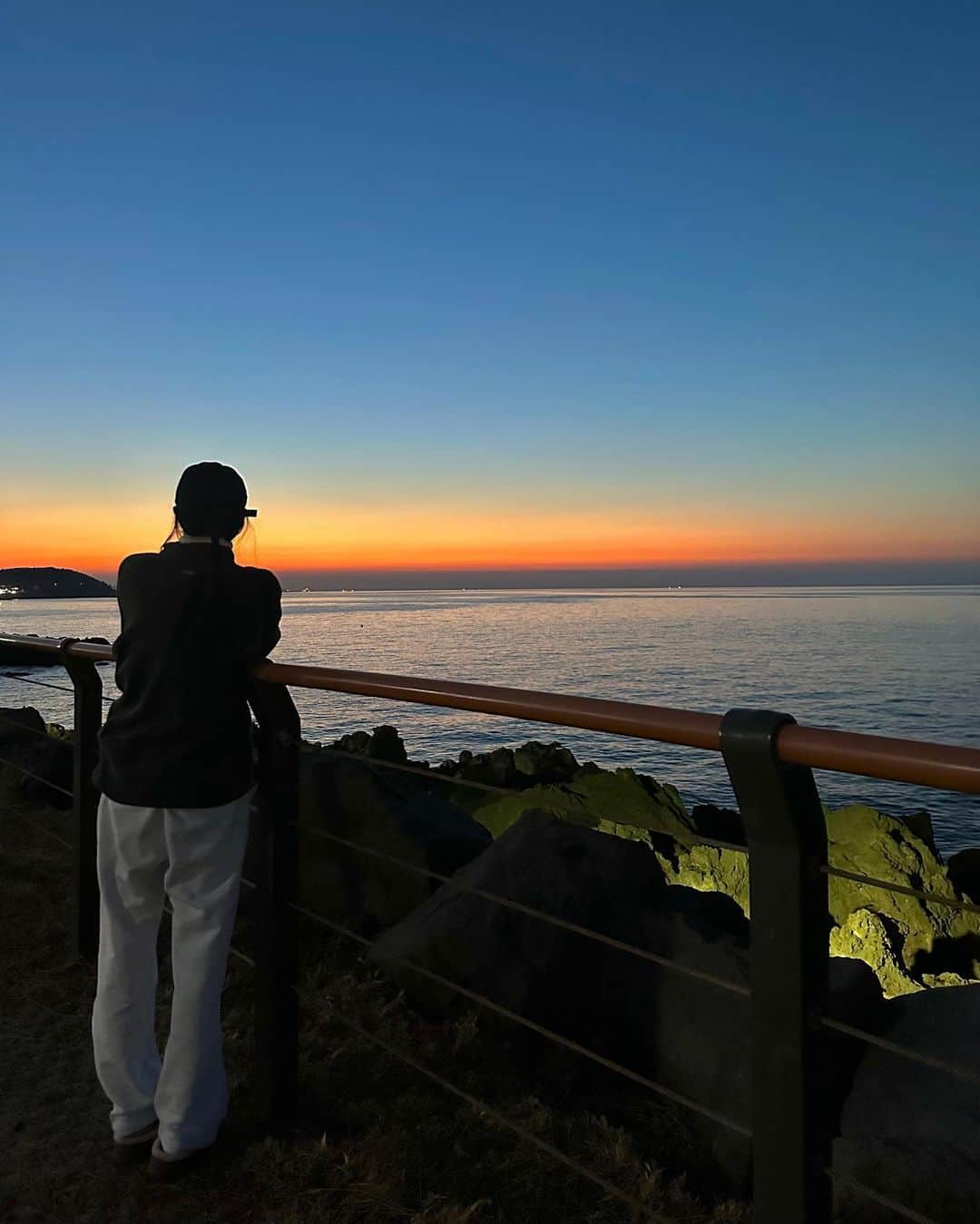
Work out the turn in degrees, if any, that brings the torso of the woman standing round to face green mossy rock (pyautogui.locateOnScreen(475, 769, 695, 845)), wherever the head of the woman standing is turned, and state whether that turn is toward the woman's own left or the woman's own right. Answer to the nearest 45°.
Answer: approximately 45° to the woman's own right

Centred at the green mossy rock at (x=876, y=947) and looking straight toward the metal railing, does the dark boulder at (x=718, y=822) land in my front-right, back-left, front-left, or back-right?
back-right

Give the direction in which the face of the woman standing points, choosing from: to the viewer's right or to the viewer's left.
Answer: to the viewer's right

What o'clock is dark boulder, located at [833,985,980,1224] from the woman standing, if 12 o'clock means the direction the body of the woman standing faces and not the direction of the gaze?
The dark boulder is roughly at 3 o'clock from the woman standing.

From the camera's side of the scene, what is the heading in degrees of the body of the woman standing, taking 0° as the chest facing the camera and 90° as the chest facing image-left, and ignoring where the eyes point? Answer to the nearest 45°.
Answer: approximately 180°

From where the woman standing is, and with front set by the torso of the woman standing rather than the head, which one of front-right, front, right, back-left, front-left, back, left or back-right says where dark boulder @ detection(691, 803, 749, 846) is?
front-right

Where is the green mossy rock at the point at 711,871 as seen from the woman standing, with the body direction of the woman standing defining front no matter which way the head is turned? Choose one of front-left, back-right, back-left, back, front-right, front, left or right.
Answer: front-right

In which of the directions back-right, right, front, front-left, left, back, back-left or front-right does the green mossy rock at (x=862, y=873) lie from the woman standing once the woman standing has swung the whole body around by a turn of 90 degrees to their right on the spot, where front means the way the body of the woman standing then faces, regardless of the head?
front-left
